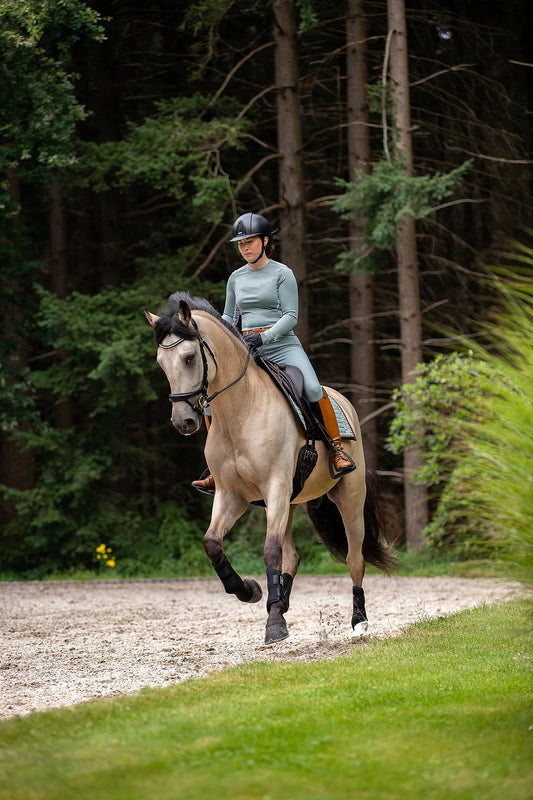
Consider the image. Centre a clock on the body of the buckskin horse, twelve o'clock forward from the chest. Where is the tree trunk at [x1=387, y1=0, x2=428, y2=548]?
The tree trunk is roughly at 5 o'clock from the buckskin horse.

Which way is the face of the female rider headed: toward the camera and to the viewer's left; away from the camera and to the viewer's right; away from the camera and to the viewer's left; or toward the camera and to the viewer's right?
toward the camera and to the viewer's left

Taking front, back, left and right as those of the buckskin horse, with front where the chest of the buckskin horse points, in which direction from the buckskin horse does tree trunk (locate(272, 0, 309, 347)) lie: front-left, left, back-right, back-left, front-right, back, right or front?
back-right

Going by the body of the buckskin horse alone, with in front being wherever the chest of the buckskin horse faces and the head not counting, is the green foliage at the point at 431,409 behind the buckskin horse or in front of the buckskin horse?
behind

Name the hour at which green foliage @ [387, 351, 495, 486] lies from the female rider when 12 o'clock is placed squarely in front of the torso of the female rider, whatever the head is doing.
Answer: The green foliage is roughly at 5 o'clock from the female rider.

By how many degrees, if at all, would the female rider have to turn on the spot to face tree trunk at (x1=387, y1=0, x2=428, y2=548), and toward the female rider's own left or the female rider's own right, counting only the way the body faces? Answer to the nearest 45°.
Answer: approximately 135° to the female rider's own right

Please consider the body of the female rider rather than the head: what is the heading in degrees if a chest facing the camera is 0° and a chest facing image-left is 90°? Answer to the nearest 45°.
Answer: approximately 45°

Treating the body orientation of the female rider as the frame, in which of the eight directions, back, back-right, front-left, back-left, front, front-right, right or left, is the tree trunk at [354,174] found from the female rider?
back-right

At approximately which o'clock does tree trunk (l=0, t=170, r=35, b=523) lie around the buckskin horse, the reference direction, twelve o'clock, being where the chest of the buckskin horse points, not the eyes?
The tree trunk is roughly at 4 o'clock from the buckskin horse.

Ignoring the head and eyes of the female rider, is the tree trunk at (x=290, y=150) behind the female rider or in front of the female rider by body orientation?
behind

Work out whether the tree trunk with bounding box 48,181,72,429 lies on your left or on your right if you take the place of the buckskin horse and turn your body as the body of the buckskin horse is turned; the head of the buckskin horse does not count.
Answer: on your right
